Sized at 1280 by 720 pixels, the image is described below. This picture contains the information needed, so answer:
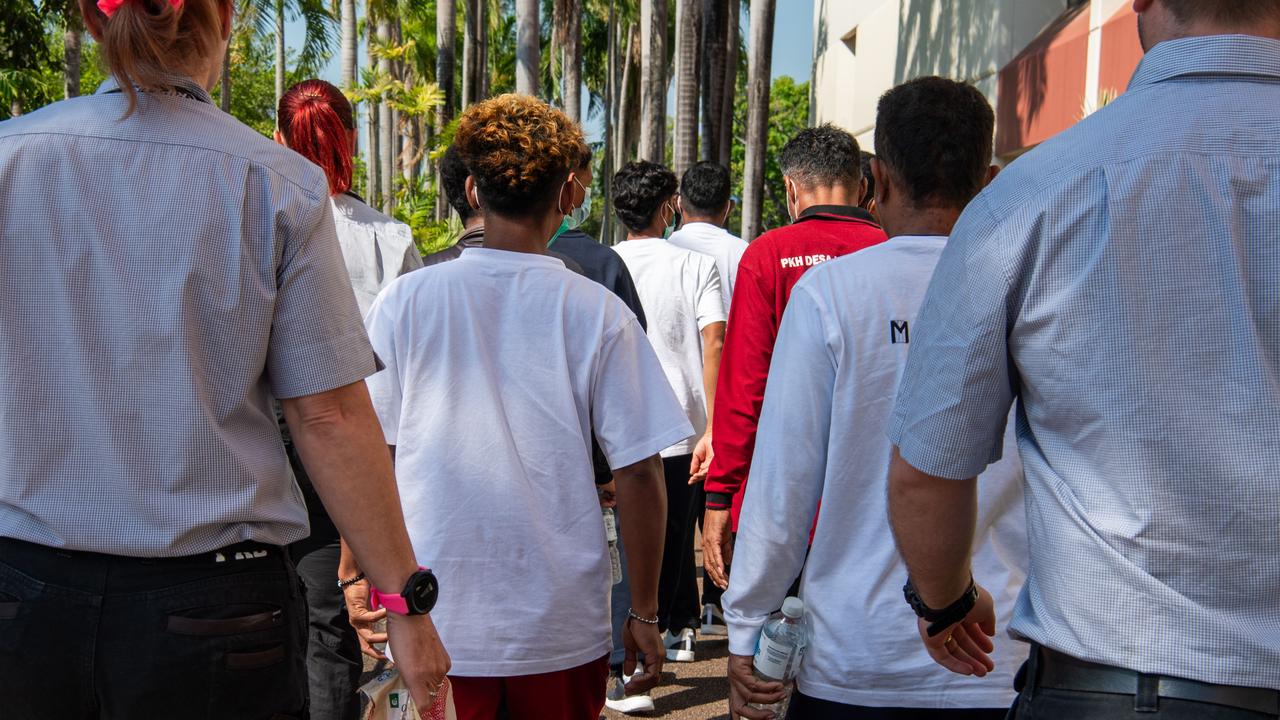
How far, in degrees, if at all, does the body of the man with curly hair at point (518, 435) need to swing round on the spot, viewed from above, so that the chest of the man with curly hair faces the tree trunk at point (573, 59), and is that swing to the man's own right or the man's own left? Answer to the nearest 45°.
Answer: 0° — they already face it

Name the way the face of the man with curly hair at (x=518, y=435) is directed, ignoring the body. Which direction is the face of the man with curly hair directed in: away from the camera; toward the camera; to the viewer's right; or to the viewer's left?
away from the camera

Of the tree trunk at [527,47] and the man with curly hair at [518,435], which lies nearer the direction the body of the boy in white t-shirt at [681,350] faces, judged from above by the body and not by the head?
the tree trunk

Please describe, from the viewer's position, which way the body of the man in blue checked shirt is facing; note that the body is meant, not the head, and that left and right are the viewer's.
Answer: facing away from the viewer

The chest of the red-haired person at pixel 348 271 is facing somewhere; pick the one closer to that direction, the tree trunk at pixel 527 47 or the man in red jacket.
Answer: the tree trunk

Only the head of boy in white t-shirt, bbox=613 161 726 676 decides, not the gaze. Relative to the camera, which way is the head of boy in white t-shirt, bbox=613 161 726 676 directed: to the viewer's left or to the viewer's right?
to the viewer's right

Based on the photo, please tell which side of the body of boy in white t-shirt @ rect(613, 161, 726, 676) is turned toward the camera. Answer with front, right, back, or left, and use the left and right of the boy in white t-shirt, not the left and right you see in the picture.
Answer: back

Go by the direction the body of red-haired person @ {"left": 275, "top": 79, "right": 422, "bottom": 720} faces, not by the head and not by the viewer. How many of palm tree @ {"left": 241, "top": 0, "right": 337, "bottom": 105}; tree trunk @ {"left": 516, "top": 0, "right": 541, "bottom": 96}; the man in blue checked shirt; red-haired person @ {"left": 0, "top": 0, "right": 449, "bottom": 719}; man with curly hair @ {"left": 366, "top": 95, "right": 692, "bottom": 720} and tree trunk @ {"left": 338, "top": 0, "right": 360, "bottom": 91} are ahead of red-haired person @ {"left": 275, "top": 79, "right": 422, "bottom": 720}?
3

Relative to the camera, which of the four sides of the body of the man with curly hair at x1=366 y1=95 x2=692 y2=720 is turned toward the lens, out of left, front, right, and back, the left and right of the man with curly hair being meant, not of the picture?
back

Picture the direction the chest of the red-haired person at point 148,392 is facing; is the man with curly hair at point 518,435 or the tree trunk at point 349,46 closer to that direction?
the tree trunk

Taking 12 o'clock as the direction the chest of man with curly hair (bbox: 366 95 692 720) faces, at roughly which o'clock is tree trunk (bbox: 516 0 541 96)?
The tree trunk is roughly at 12 o'clock from the man with curly hair.

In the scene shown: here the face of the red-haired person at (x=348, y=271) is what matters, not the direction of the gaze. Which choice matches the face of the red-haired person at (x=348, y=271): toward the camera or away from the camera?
away from the camera

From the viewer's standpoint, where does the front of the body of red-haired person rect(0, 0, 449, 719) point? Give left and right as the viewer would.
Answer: facing away from the viewer

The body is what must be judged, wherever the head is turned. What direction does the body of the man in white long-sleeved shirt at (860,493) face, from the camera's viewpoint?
away from the camera

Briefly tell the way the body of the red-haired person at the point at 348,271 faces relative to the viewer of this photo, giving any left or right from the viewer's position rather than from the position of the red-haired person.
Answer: facing away from the viewer

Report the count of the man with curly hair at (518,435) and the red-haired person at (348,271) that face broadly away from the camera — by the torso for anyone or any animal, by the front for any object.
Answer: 2
